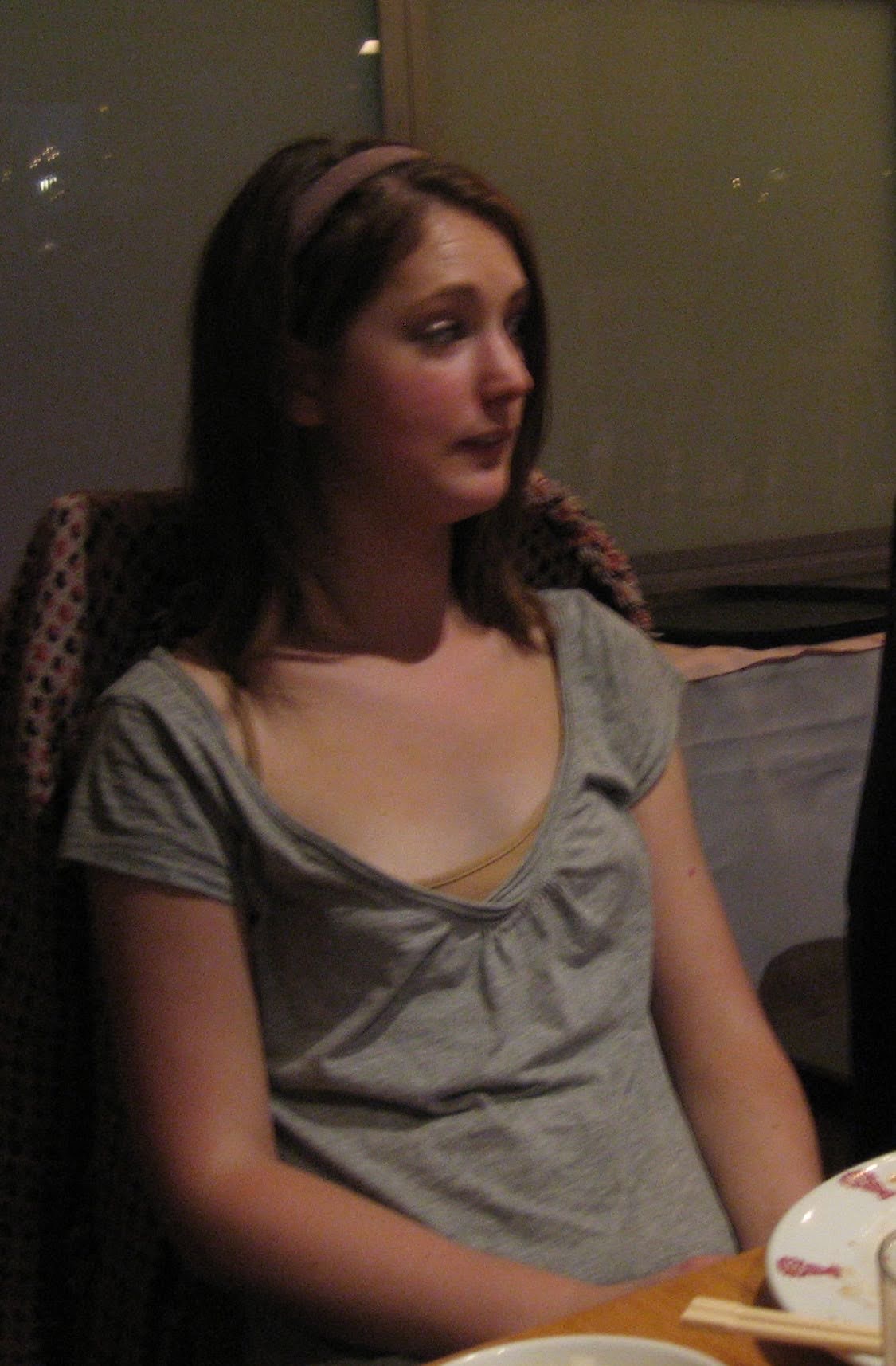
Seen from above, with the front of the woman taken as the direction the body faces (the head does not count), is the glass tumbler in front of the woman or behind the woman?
in front

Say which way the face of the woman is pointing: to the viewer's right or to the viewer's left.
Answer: to the viewer's right
